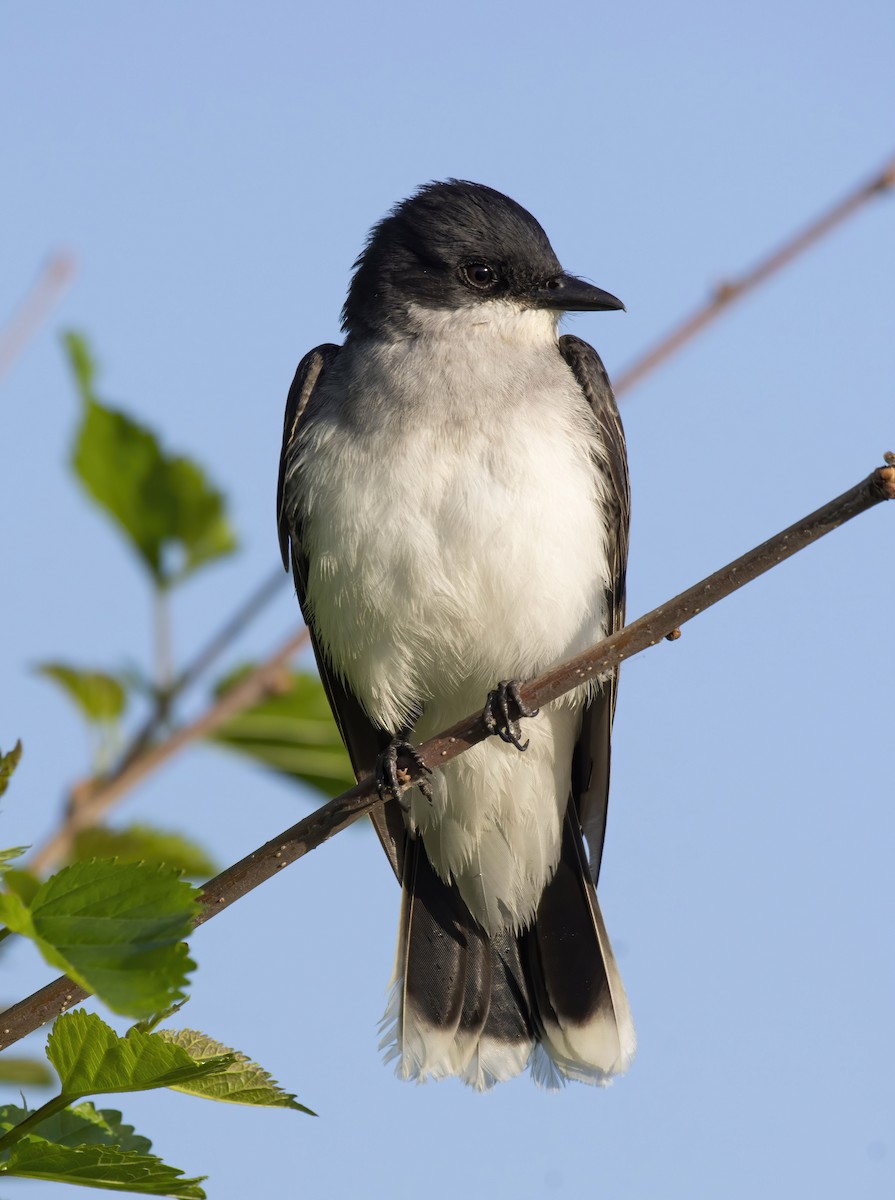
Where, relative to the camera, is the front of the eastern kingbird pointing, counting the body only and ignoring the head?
toward the camera

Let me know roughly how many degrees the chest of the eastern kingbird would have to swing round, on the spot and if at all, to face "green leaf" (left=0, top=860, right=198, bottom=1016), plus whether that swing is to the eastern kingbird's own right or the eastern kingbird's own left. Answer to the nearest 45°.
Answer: approximately 90° to the eastern kingbird's own right

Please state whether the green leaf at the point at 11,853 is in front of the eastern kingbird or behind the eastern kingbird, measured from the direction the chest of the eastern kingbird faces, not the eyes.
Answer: in front

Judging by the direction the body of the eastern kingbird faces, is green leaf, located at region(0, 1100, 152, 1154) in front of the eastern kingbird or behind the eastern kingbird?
in front

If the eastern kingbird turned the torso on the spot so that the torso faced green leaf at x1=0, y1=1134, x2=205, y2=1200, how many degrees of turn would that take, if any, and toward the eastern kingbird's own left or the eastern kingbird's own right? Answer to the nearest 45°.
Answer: approximately 90° to the eastern kingbird's own right
